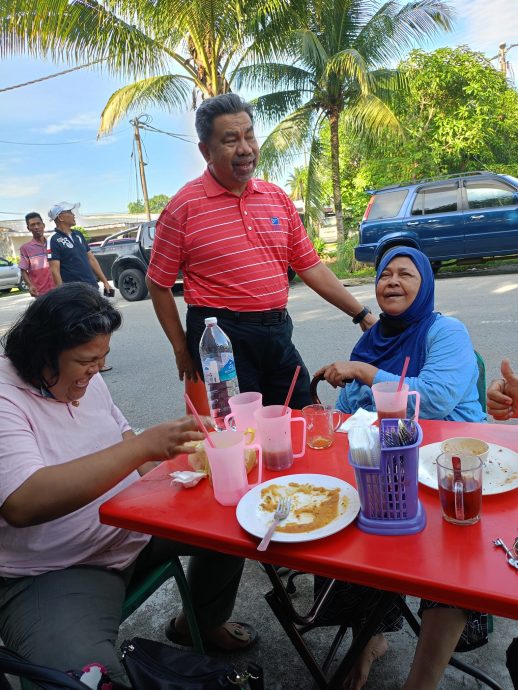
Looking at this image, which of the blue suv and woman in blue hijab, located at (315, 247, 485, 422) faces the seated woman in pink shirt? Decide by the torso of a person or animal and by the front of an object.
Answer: the woman in blue hijab

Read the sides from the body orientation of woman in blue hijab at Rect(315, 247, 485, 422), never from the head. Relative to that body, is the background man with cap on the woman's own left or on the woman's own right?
on the woman's own right

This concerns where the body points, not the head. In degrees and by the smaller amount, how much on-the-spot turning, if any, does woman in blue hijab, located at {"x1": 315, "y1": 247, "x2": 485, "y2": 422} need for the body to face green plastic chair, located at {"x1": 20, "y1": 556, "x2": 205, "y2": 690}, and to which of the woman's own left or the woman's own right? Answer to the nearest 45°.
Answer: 0° — they already face it
